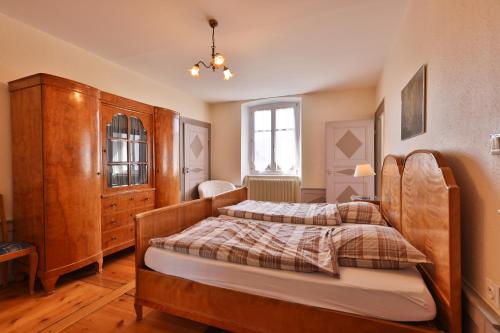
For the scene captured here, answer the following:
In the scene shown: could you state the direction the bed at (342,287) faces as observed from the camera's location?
facing to the left of the viewer

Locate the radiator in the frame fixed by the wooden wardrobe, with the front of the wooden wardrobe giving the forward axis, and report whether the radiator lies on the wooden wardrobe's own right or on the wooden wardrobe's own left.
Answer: on the wooden wardrobe's own left

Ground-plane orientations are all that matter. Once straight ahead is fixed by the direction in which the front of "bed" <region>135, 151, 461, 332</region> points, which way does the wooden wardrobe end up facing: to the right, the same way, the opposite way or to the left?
the opposite way

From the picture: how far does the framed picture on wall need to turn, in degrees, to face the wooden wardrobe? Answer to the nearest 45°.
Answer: approximately 45° to its left

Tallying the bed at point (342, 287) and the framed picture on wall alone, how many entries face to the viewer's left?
2

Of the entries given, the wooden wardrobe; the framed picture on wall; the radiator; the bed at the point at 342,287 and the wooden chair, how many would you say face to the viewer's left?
2

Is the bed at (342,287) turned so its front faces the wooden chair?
yes

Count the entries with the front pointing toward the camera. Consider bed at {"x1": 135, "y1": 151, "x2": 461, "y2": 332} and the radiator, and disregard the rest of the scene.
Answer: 1

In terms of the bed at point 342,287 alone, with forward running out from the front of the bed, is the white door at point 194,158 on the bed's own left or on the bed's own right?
on the bed's own right

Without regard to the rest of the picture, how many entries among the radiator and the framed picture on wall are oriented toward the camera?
1

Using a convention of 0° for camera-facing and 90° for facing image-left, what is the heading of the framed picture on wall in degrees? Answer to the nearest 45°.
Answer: approximately 90°

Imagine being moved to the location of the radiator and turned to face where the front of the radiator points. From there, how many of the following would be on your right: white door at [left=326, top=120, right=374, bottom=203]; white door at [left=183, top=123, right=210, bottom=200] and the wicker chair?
2

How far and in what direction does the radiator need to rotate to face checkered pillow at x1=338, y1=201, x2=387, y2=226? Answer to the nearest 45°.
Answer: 0° — it already faces it

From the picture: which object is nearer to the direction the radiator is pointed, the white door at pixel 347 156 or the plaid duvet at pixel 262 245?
the plaid duvet

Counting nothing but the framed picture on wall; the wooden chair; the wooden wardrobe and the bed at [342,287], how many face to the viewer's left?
2

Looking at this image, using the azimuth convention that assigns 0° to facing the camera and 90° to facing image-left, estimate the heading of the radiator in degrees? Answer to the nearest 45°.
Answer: approximately 0°
